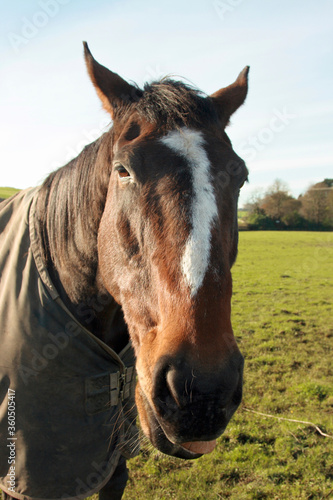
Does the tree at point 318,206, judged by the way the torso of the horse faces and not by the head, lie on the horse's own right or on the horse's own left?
on the horse's own left

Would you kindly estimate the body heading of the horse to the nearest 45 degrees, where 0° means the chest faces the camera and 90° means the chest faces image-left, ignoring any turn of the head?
approximately 315°
